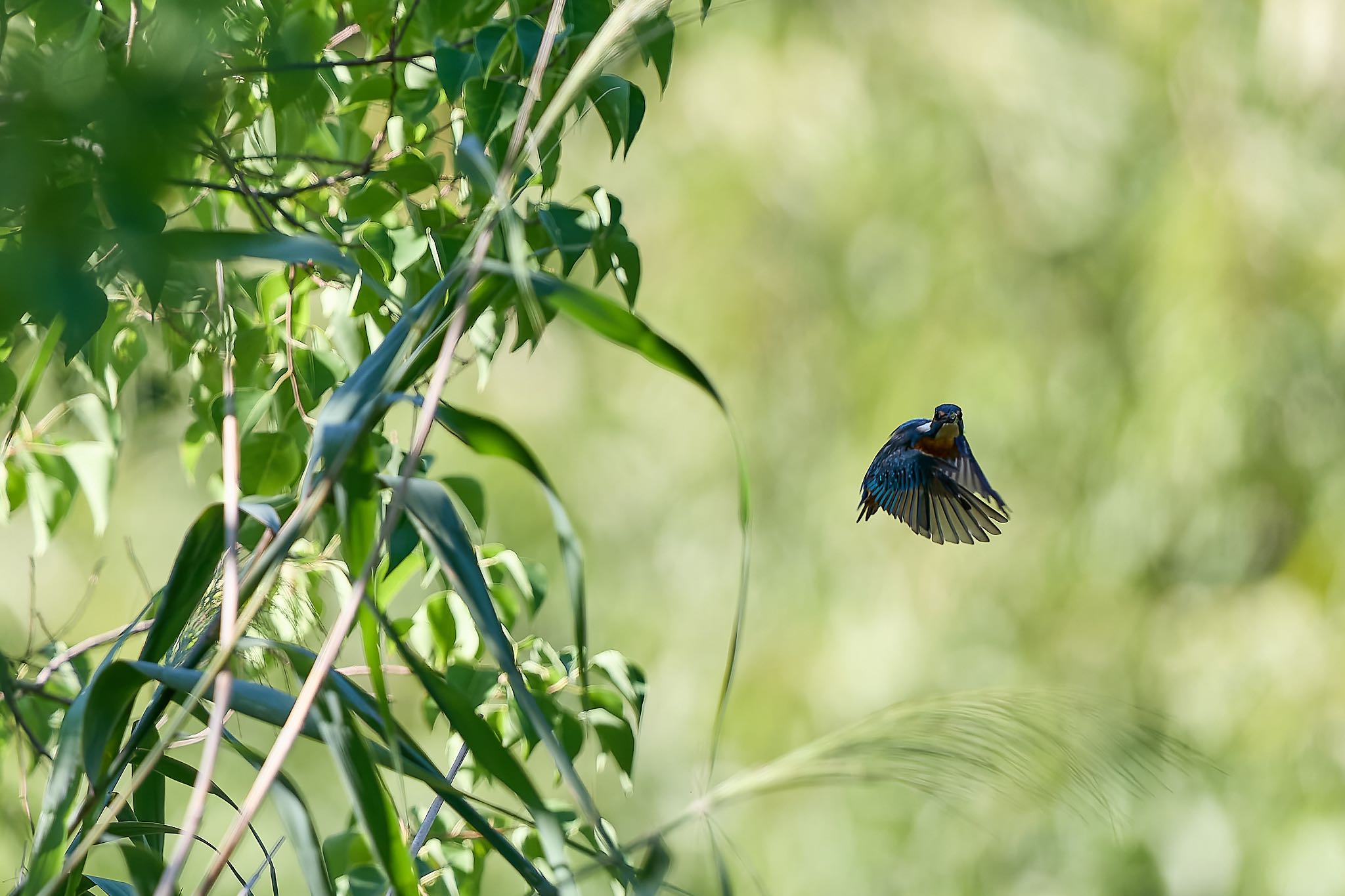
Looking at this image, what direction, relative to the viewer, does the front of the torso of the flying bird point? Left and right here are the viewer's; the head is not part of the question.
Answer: facing the viewer and to the right of the viewer

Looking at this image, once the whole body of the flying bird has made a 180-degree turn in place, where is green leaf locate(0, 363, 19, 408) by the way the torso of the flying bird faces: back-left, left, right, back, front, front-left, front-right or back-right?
front-left
